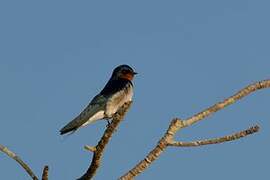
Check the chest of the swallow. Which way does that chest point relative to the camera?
to the viewer's right
